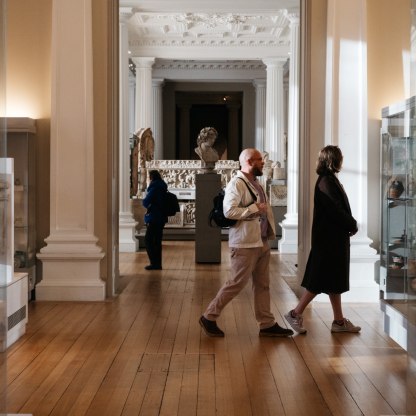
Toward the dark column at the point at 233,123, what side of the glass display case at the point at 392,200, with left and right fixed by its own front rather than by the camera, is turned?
right

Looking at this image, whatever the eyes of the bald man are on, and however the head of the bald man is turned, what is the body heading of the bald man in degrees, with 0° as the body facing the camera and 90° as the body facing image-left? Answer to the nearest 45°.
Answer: approximately 270°

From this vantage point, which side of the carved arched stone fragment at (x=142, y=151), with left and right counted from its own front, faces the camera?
right

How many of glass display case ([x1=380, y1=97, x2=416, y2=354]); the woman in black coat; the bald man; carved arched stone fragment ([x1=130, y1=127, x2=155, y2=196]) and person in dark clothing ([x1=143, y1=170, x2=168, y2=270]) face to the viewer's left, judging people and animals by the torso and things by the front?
2

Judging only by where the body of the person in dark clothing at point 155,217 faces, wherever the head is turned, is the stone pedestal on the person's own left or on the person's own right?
on the person's own right

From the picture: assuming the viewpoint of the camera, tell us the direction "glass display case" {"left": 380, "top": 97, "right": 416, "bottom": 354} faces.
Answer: facing to the left of the viewer

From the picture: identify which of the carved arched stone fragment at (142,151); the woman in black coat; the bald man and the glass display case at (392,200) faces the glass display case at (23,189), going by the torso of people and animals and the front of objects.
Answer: the glass display case at (392,200)
